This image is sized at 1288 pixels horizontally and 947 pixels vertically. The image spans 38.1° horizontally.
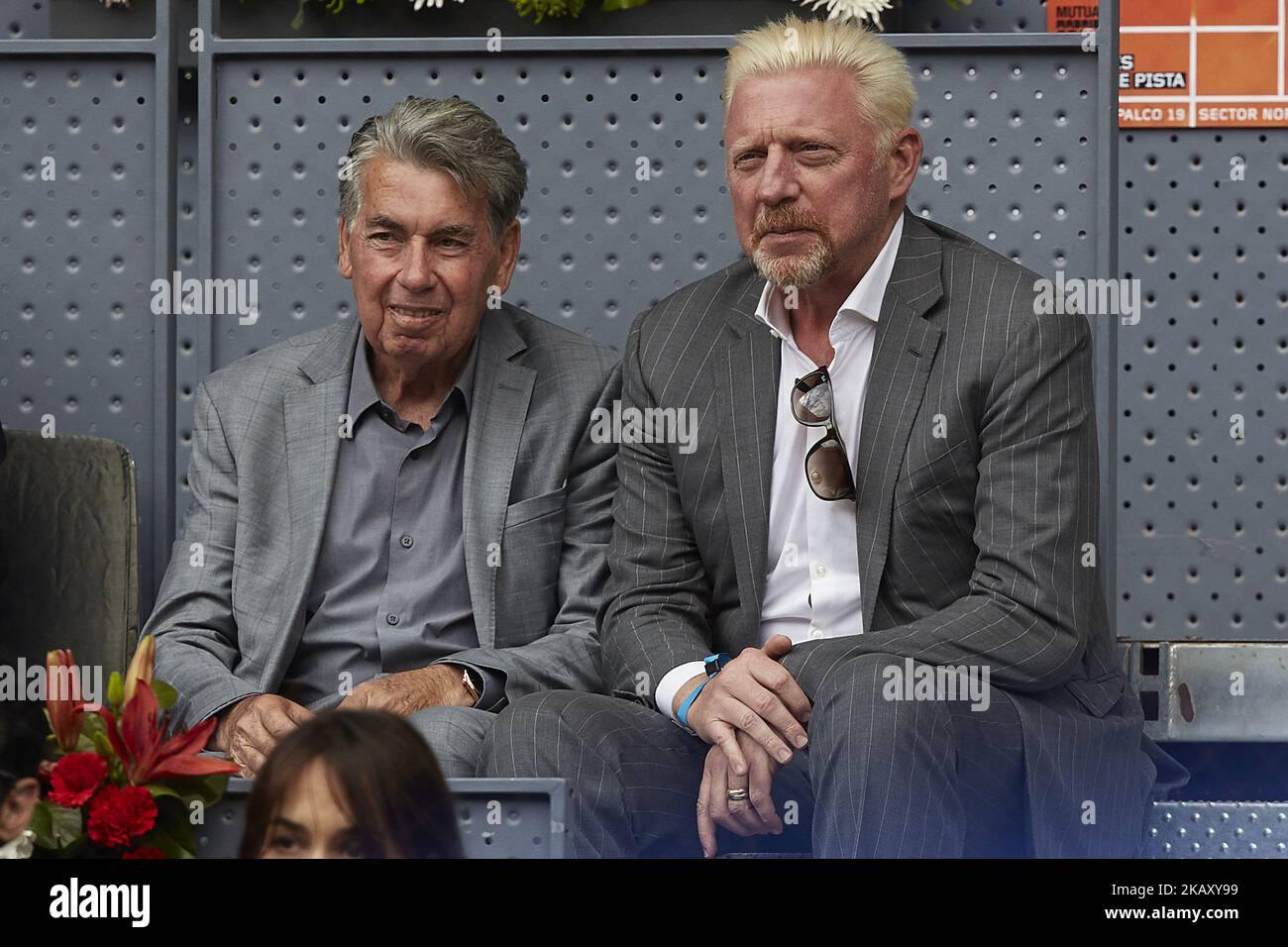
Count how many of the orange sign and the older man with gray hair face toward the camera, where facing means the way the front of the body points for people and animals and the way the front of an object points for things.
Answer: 2

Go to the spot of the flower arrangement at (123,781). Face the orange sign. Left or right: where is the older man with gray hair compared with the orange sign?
left

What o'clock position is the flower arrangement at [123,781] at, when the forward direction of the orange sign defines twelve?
The flower arrangement is roughly at 1 o'clock from the orange sign.

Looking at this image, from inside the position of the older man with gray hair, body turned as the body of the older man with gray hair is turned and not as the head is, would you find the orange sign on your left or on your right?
on your left

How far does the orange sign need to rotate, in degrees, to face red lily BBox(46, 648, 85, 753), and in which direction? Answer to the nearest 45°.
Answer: approximately 45° to its right

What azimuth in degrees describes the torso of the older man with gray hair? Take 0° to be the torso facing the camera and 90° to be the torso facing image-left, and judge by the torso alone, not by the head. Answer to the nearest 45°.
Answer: approximately 0°
